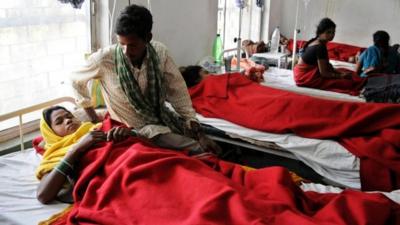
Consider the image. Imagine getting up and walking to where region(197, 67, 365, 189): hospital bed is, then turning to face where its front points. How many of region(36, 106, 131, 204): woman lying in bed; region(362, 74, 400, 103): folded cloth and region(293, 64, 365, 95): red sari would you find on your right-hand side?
1

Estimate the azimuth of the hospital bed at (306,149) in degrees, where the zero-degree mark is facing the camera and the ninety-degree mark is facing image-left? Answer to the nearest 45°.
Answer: approximately 315°

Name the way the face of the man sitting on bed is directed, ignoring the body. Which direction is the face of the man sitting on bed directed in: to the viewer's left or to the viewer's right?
to the viewer's left
